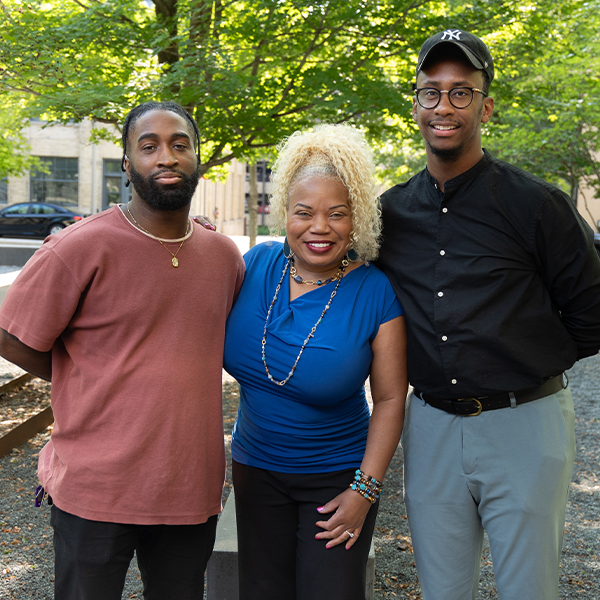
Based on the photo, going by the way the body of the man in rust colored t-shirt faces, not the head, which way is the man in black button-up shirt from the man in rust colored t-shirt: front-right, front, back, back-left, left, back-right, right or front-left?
front-left

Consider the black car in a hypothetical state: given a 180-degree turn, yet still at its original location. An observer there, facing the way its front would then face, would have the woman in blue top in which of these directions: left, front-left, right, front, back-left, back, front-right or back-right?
right

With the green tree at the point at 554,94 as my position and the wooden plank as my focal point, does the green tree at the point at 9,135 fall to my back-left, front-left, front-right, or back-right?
front-right

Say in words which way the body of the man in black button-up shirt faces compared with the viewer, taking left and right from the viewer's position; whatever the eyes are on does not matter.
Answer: facing the viewer and to the left of the viewer

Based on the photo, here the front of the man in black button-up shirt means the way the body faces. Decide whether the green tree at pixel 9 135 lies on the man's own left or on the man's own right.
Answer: on the man's own right

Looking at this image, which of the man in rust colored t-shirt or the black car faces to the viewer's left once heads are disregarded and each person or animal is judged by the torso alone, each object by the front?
the black car

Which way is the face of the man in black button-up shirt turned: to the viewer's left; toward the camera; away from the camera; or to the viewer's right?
toward the camera

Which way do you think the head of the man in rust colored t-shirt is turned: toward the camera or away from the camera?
toward the camera

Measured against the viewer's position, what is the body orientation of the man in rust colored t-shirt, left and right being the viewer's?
facing the viewer and to the right of the viewer
